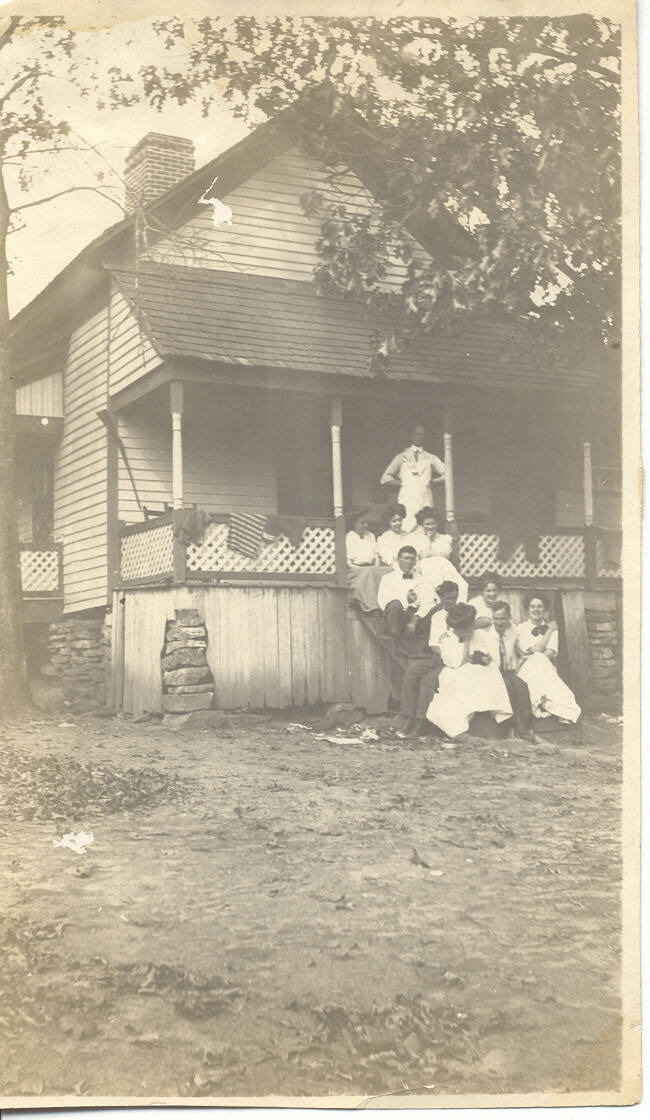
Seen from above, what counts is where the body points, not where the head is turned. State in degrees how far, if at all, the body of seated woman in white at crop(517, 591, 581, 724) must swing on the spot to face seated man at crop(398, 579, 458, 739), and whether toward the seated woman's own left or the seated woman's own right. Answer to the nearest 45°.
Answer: approximately 90° to the seated woman's own right

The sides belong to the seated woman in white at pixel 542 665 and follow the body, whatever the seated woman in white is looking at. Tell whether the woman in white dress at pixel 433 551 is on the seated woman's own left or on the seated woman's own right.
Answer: on the seated woman's own right

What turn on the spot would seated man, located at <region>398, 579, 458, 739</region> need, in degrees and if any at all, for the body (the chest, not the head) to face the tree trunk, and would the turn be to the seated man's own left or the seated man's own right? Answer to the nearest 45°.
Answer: approximately 45° to the seated man's own right

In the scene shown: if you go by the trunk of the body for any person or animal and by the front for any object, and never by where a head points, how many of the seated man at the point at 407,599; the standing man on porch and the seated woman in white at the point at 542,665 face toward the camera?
3

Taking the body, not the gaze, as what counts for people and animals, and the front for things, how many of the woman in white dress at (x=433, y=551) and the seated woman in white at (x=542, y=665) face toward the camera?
2
